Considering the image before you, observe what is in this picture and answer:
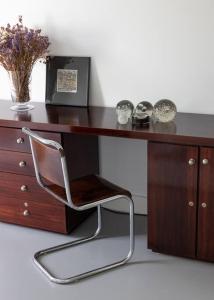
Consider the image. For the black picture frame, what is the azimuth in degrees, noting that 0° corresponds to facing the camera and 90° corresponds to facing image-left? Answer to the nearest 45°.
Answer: approximately 0°

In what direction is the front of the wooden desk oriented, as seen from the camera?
facing the viewer

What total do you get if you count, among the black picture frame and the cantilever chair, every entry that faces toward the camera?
1

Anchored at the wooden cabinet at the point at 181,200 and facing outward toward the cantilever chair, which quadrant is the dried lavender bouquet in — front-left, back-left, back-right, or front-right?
front-right

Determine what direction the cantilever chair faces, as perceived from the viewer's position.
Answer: facing away from the viewer and to the right of the viewer

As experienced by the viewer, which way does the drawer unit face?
facing the viewer and to the left of the viewer

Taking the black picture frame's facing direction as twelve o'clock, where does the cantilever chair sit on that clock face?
The cantilever chair is roughly at 12 o'clock from the black picture frame.
